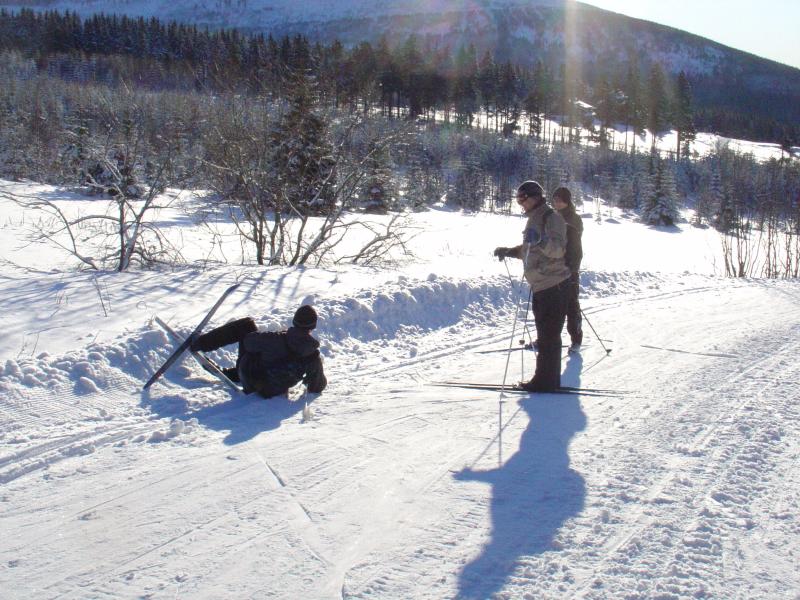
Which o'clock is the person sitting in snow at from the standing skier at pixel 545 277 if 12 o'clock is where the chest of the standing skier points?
The person sitting in snow is roughly at 11 o'clock from the standing skier.

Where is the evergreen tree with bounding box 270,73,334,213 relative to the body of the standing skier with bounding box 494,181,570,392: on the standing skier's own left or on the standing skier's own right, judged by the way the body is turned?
on the standing skier's own right

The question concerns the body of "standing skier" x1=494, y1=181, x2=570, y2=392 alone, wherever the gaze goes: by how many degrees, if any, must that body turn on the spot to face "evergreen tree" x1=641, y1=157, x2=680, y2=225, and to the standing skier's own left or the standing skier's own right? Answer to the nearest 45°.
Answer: approximately 90° to the standing skier's own right

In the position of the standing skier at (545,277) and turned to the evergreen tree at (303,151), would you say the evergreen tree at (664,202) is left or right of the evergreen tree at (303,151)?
right

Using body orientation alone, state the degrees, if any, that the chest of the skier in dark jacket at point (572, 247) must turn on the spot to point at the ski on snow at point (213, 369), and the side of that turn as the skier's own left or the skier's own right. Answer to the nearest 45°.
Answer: approximately 45° to the skier's own left

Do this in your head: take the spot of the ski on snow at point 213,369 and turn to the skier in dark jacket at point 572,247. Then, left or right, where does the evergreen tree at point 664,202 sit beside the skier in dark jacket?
left

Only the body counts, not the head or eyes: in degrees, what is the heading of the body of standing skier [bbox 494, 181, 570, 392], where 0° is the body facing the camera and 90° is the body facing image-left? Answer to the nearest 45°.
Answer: approximately 90°

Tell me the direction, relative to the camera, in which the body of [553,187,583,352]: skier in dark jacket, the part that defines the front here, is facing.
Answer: to the viewer's left
